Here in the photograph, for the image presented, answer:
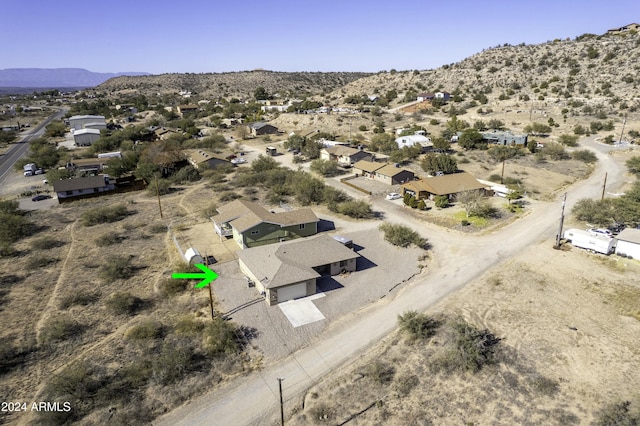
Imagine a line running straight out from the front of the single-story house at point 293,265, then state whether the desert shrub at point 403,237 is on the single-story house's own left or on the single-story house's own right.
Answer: on the single-story house's own left

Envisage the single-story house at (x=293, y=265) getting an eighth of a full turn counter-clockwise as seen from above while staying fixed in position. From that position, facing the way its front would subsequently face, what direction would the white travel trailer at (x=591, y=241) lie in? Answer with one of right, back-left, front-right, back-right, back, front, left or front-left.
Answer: front

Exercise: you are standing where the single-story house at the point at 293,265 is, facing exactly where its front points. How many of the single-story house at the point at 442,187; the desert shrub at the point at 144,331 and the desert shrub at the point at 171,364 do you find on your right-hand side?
2

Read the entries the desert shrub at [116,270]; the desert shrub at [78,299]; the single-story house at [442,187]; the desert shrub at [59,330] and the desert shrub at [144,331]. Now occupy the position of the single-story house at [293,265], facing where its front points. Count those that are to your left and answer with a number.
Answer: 1

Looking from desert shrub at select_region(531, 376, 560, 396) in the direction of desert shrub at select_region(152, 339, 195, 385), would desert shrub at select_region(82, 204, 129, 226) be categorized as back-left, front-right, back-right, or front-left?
front-right

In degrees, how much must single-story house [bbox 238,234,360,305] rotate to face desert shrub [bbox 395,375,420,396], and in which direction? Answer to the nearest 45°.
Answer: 0° — it already faces it

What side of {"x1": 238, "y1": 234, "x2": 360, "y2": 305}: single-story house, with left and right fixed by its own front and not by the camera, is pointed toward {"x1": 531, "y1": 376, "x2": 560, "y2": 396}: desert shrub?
front

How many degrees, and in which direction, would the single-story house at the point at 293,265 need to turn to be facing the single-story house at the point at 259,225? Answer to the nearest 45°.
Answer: approximately 135° to its left

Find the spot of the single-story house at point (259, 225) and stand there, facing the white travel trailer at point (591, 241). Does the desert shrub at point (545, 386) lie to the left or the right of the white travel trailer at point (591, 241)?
right

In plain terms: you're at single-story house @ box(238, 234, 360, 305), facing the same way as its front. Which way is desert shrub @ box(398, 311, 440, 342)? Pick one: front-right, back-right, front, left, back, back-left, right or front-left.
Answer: front

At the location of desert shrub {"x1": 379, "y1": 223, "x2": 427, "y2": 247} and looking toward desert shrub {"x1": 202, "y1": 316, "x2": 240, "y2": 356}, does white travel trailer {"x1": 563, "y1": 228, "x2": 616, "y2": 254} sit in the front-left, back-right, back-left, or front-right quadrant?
back-left

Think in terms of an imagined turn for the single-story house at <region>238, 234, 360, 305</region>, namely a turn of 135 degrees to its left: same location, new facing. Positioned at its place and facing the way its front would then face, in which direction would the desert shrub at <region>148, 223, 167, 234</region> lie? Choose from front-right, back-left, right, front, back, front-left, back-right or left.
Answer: front-left

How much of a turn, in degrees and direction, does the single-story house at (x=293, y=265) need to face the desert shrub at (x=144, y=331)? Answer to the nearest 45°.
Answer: approximately 90° to its right

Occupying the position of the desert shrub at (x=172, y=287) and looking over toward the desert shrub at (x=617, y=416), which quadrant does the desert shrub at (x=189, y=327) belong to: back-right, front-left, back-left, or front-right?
front-right

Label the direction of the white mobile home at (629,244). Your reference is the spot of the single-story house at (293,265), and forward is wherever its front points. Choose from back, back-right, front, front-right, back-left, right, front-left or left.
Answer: front-left
